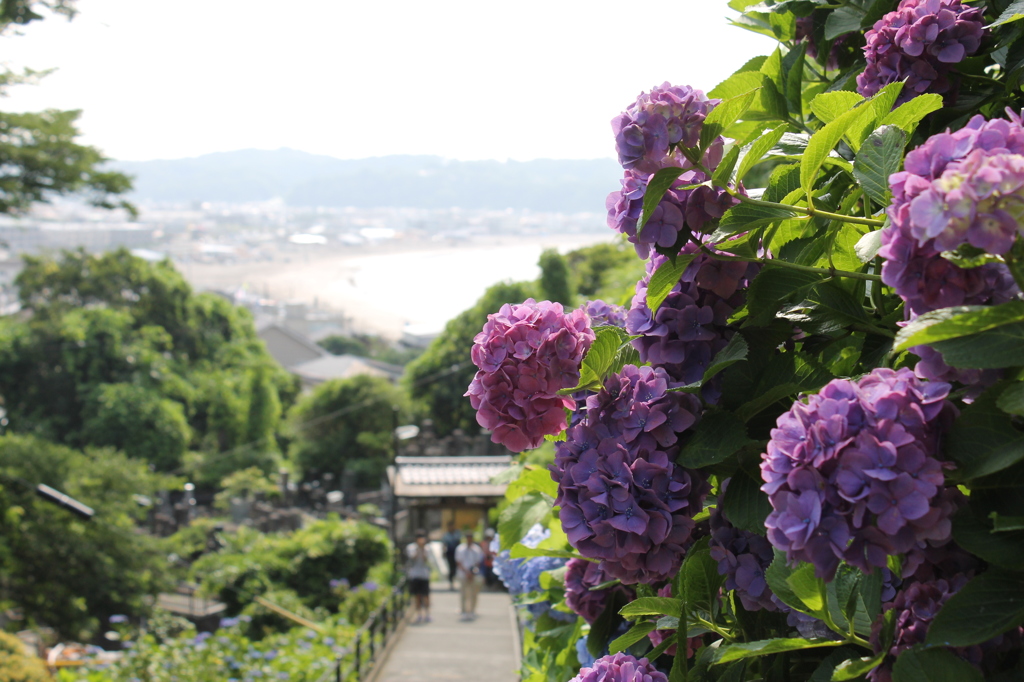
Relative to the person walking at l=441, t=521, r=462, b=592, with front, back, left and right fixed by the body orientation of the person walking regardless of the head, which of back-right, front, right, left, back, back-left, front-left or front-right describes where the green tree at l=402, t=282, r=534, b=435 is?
front

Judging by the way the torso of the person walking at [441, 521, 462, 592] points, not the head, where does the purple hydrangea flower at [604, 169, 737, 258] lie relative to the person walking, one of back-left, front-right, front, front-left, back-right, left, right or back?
back

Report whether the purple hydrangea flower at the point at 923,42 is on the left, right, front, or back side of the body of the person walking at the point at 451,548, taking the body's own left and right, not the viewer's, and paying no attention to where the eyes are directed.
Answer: back

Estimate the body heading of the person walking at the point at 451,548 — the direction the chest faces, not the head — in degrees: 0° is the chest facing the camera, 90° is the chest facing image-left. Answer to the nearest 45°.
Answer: approximately 180°

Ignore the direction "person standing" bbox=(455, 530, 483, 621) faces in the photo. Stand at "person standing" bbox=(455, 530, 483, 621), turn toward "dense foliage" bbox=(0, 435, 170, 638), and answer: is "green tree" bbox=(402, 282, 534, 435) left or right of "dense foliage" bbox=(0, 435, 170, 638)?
right
